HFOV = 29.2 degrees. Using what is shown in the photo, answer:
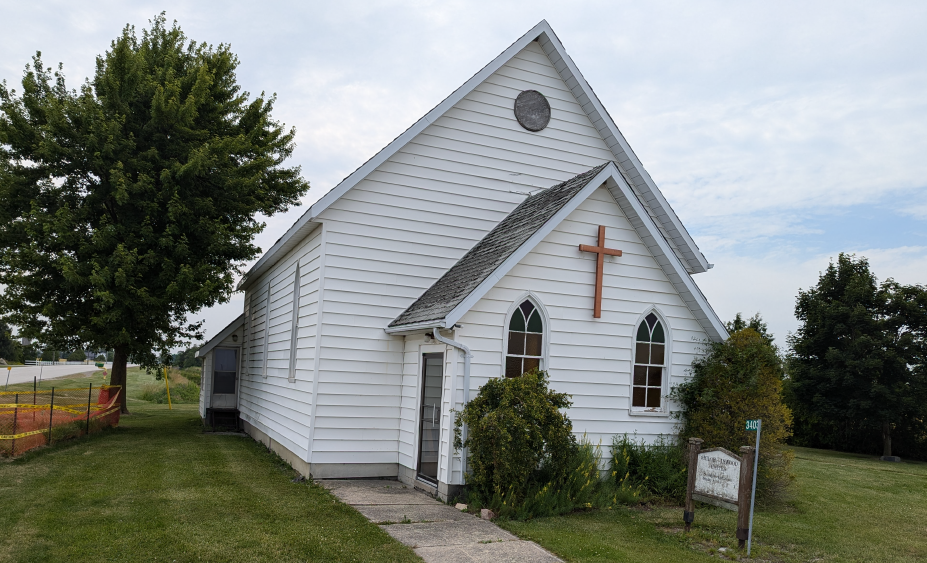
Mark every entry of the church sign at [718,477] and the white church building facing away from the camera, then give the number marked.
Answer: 0

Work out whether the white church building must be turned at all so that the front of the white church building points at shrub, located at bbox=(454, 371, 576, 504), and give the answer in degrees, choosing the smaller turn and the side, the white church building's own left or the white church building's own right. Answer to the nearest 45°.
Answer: approximately 45° to the white church building's own right

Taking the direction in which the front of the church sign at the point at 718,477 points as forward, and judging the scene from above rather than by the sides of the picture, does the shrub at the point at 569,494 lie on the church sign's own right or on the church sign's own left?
on the church sign's own right

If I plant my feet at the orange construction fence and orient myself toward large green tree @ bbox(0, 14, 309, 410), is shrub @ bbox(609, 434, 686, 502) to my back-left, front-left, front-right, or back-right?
back-right

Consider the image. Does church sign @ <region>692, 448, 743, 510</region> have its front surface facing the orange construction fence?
no

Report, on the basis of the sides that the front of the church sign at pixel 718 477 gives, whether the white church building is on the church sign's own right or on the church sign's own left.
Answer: on the church sign's own right

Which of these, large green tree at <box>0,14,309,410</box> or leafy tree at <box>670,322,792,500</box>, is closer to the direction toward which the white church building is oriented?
the leafy tree

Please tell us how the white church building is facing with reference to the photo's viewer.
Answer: facing the viewer and to the right of the viewer

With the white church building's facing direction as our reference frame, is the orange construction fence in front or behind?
behind

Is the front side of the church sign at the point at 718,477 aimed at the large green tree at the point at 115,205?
no

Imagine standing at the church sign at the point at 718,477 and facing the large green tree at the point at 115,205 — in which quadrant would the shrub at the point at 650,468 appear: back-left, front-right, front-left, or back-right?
front-right

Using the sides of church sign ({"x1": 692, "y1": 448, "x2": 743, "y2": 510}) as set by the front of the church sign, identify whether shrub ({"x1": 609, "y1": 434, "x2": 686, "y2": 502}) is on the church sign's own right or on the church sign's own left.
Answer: on the church sign's own right

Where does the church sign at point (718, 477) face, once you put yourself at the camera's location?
facing the viewer and to the left of the viewer

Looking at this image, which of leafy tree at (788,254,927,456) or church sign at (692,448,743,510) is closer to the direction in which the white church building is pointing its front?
the church sign
